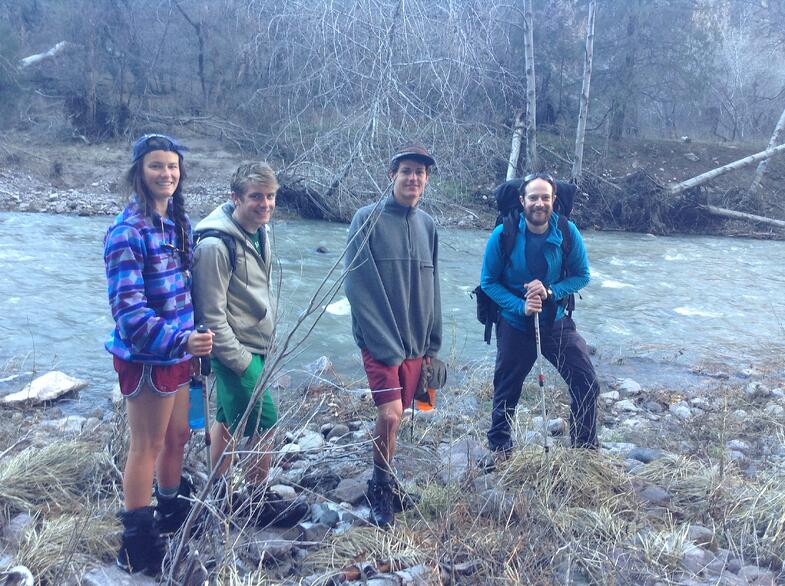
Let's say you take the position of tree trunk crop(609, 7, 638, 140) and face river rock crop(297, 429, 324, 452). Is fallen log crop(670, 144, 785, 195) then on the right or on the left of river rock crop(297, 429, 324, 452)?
left

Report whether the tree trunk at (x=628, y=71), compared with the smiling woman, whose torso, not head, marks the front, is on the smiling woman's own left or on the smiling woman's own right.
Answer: on the smiling woman's own left

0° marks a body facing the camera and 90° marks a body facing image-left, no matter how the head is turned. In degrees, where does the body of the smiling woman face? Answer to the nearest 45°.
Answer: approximately 315°

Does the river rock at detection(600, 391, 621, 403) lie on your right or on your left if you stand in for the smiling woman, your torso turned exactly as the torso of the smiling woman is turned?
on your left

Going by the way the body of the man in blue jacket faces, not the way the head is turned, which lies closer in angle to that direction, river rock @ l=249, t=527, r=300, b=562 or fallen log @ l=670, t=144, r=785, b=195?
the river rock

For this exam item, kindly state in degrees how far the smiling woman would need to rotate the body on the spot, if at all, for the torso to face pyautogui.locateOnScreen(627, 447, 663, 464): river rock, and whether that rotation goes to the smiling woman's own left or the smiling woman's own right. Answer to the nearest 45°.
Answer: approximately 45° to the smiling woman's own left

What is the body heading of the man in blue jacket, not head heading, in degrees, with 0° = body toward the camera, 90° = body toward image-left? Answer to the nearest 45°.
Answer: approximately 0°

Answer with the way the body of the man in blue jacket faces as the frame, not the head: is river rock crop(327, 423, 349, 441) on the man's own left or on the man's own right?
on the man's own right
